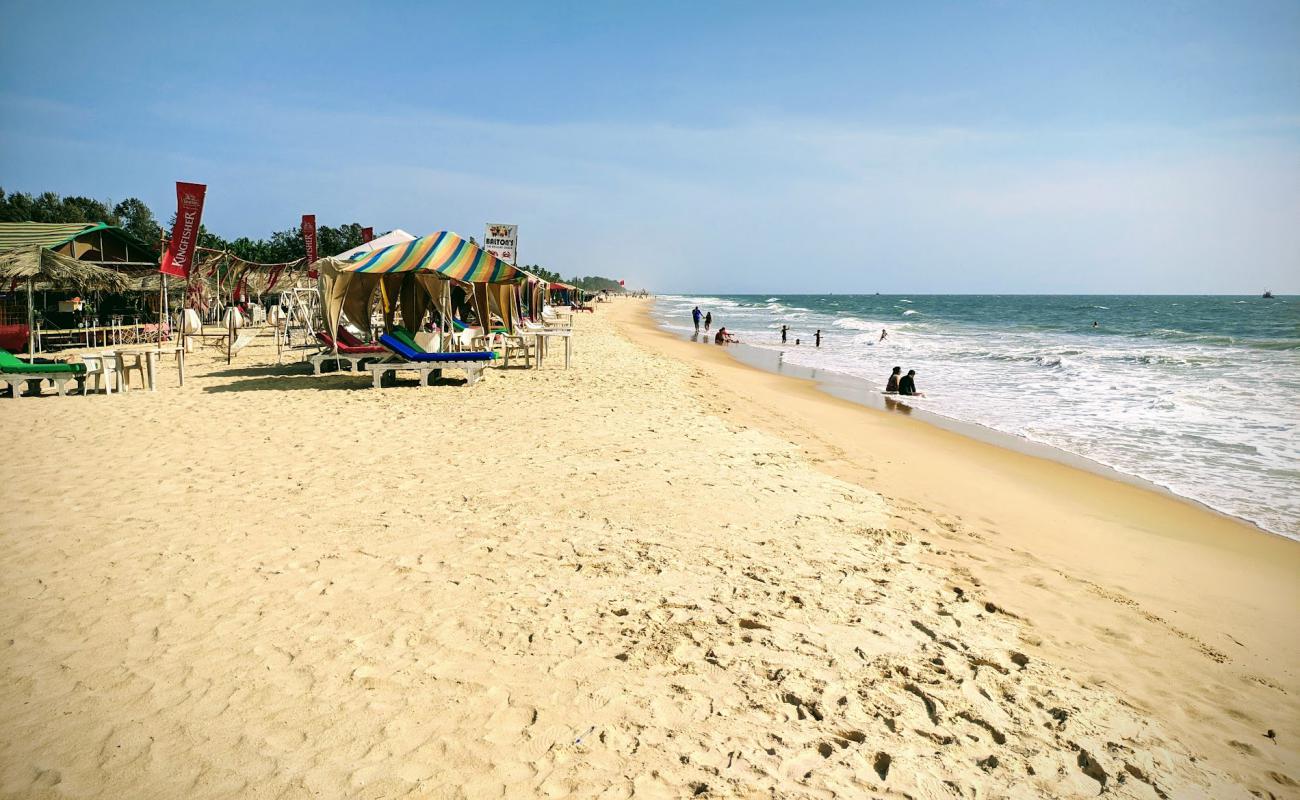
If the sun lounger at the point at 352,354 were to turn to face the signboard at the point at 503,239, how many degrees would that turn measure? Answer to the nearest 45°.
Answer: approximately 45° to its left

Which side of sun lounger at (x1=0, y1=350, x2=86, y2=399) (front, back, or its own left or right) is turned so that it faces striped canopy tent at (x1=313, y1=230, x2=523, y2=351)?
left

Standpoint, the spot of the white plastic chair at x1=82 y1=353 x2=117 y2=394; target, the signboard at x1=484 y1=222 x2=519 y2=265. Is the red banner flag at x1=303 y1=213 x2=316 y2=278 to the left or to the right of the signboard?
left

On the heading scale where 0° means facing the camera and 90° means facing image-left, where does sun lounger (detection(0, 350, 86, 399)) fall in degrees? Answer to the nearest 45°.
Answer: approximately 270°

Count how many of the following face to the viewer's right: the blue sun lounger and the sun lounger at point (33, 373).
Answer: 2

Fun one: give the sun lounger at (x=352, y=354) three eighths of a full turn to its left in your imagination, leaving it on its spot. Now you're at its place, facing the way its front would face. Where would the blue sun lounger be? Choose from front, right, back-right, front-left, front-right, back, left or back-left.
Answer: back

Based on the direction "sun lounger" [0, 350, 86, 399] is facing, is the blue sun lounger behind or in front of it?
in front

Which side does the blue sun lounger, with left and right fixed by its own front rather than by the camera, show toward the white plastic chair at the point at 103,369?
back

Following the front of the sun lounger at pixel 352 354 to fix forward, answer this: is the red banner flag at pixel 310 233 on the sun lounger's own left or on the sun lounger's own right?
on the sun lounger's own left

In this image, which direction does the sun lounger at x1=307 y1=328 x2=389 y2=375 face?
to the viewer's right

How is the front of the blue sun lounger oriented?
to the viewer's right
